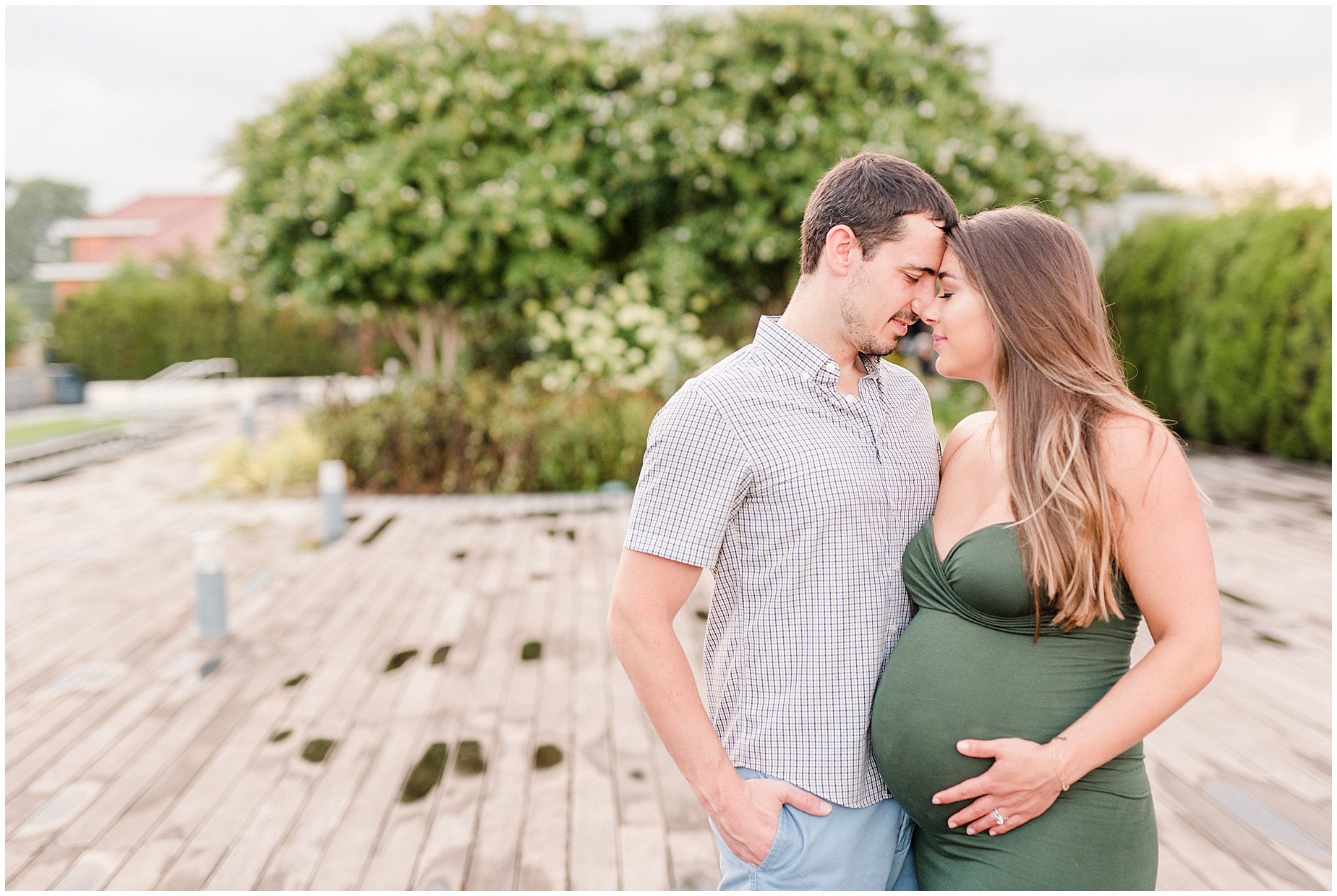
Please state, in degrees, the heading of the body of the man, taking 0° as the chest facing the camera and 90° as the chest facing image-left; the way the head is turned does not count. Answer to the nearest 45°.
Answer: approximately 315°

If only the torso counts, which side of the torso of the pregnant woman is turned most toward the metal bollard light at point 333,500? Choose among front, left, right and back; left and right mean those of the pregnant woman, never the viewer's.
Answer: right

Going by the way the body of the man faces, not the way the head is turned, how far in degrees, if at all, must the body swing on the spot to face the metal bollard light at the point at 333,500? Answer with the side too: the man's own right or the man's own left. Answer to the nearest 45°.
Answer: approximately 180°

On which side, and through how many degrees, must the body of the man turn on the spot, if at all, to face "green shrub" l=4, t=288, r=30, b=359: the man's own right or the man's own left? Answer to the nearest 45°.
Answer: approximately 180°

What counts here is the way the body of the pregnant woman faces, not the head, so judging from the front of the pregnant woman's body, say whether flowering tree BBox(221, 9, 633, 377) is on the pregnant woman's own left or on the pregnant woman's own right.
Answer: on the pregnant woman's own right

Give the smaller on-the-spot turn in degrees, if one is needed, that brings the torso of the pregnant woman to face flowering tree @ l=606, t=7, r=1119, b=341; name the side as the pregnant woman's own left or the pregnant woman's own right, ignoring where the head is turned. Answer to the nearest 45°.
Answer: approximately 135° to the pregnant woman's own right

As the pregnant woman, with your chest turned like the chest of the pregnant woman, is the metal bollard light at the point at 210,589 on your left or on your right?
on your right

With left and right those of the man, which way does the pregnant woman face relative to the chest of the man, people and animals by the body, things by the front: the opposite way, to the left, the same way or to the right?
to the right

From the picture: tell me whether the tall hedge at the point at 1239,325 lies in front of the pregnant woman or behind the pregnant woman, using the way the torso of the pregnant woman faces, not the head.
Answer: behind

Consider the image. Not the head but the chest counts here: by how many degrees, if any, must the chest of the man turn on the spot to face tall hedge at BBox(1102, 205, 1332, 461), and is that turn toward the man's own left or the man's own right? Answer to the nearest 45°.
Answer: approximately 90° to the man's own left

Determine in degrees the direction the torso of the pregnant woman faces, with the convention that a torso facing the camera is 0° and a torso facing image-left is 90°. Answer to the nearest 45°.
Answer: approximately 45°

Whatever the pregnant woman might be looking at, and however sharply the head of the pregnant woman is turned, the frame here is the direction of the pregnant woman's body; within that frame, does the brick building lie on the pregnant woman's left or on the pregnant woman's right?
on the pregnant woman's right

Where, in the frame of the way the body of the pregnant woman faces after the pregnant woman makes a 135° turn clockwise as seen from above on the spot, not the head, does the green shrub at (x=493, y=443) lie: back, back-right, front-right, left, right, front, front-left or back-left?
front-left

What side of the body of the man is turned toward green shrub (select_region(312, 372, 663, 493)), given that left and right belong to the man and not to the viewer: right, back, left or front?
back

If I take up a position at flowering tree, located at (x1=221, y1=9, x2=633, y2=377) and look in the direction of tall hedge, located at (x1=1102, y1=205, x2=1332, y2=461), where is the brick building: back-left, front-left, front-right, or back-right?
back-left
